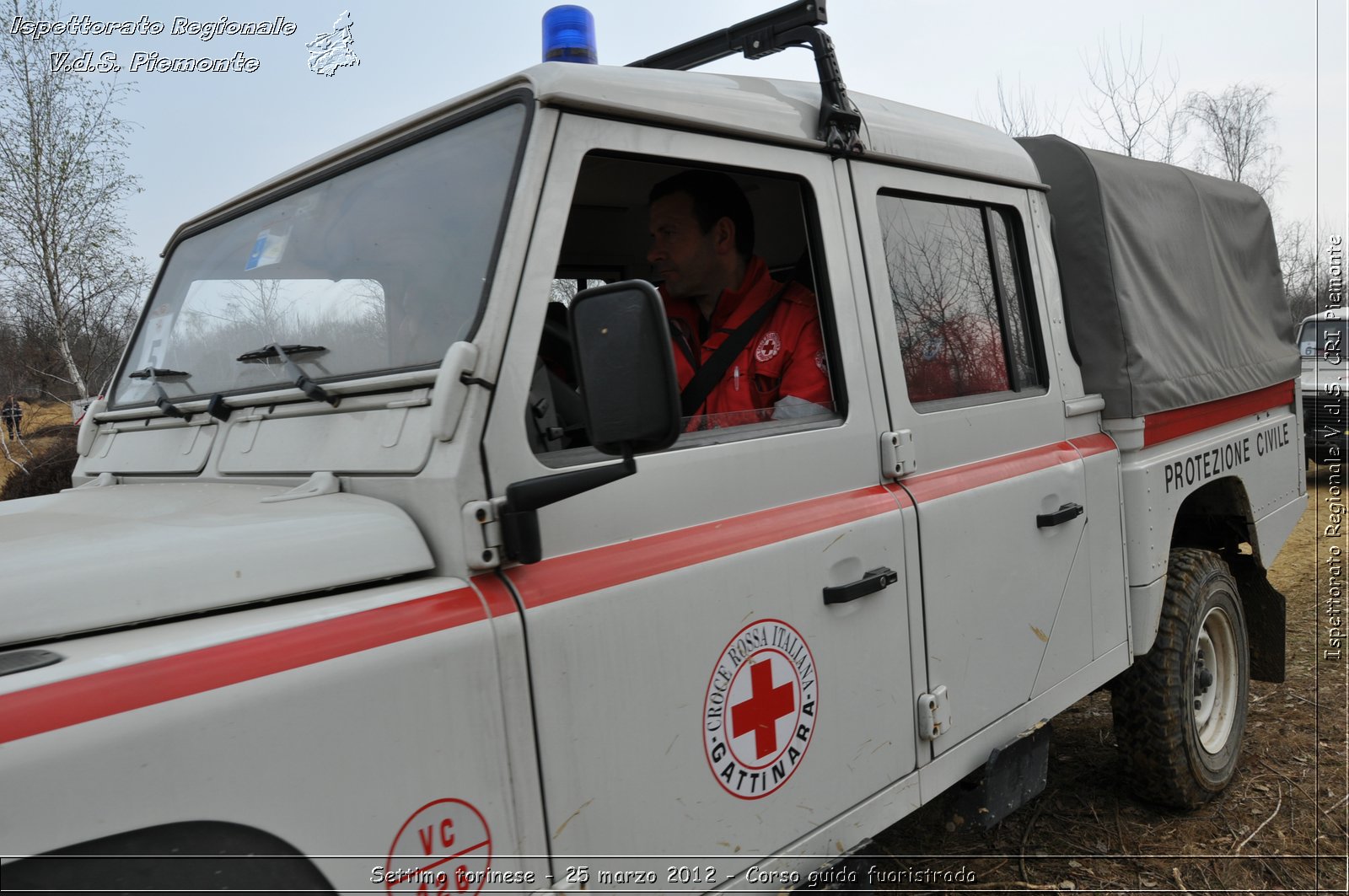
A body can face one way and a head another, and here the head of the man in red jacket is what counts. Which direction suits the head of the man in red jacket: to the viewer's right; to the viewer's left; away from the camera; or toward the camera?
to the viewer's left

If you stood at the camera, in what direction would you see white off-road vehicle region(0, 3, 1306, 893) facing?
facing the viewer and to the left of the viewer
